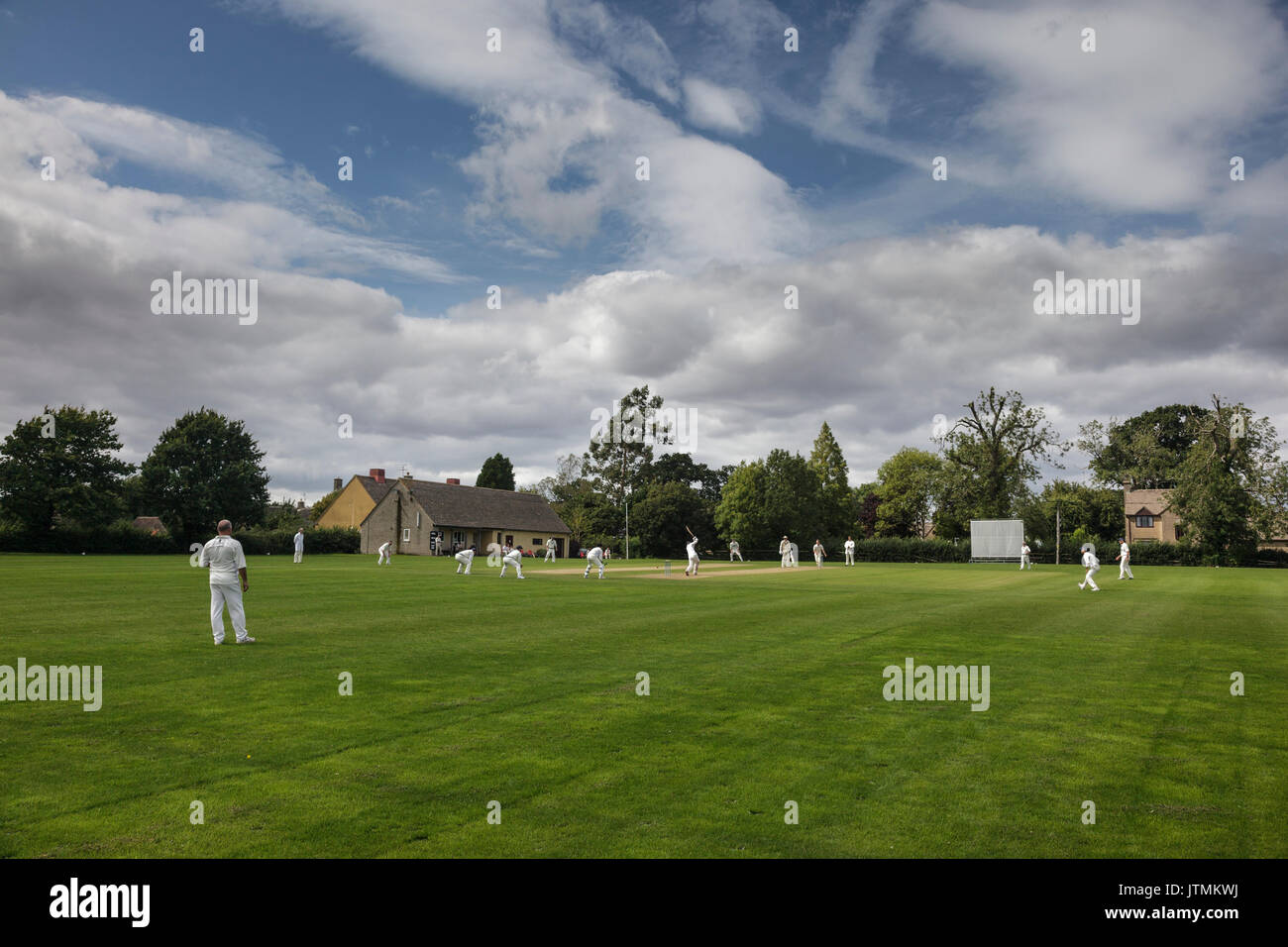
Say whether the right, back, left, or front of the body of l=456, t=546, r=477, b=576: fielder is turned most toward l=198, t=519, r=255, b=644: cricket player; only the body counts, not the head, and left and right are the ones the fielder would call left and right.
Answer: right

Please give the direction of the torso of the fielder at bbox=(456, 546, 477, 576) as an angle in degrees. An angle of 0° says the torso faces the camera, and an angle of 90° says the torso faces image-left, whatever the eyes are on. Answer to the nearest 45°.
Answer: approximately 270°
